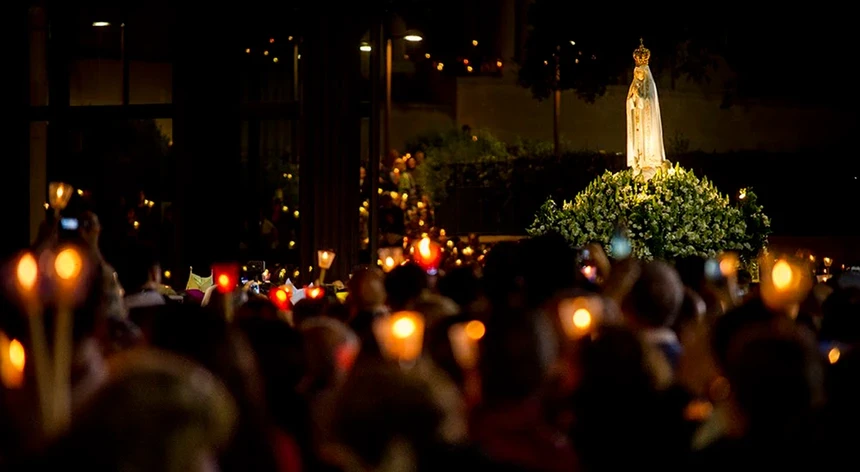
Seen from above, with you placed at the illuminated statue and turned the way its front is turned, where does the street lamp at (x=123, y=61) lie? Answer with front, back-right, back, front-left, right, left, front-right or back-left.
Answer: front-right

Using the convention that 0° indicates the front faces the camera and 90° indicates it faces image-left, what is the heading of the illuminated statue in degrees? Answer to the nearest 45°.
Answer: approximately 45°

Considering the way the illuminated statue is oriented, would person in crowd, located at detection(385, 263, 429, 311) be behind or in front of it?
in front

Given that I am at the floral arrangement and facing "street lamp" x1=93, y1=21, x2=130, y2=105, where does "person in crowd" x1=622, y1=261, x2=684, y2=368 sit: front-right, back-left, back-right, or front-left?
back-left

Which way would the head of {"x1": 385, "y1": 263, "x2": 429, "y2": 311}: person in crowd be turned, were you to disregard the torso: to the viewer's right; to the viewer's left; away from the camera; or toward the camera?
away from the camera

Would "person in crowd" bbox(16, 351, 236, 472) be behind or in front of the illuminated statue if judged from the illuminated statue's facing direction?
in front

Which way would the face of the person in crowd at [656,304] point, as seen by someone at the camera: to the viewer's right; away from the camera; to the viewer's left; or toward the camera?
away from the camera

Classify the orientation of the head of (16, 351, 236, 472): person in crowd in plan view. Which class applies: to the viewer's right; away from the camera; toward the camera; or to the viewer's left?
away from the camera

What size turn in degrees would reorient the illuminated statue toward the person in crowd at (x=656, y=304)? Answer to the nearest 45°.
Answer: approximately 45° to its left

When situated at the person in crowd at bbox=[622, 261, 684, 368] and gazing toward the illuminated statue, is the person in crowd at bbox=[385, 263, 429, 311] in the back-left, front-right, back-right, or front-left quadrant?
front-left
